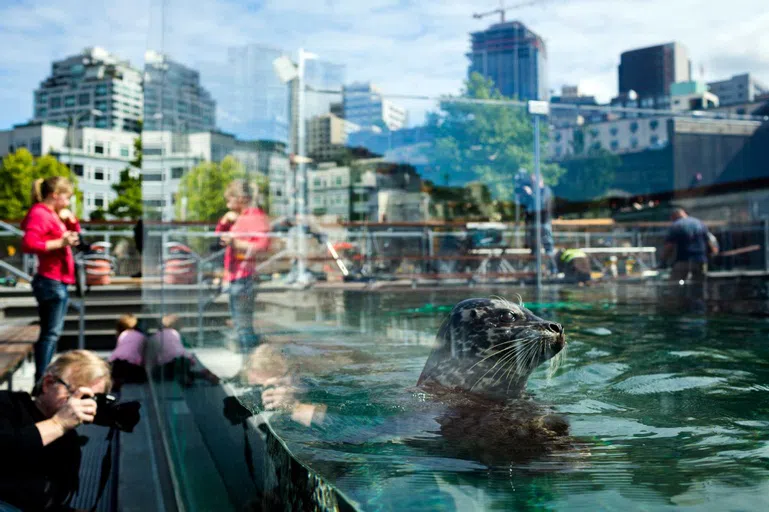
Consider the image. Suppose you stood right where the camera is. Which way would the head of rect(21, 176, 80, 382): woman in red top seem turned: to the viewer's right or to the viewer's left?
to the viewer's right

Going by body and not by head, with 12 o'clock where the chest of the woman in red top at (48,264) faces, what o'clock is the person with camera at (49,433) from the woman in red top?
The person with camera is roughly at 3 o'clock from the woman in red top.

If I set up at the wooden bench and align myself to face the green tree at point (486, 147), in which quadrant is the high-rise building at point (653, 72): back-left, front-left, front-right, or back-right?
front-right

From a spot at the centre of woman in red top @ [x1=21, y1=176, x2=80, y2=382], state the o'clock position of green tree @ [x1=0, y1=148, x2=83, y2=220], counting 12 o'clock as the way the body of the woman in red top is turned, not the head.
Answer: The green tree is roughly at 9 o'clock from the woman in red top.

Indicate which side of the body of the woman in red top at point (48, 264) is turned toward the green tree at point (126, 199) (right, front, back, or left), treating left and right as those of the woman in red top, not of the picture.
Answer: left

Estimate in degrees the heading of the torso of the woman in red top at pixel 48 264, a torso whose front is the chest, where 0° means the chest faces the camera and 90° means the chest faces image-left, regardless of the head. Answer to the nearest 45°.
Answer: approximately 270°

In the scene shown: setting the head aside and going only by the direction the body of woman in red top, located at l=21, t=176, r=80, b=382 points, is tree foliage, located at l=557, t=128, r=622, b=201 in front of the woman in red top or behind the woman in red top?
in front
